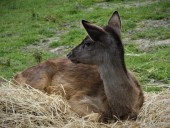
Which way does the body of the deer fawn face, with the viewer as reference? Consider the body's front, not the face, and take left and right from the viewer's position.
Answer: facing the viewer and to the right of the viewer
